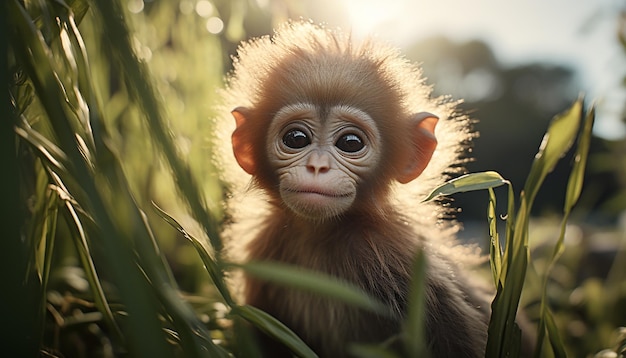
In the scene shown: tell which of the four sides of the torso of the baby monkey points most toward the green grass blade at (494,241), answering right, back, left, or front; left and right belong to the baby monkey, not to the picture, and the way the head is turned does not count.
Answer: left

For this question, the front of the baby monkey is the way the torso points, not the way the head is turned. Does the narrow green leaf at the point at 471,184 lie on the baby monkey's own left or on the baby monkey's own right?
on the baby monkey's own left

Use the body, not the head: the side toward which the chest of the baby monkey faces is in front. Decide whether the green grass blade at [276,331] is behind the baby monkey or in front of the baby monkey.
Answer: in front

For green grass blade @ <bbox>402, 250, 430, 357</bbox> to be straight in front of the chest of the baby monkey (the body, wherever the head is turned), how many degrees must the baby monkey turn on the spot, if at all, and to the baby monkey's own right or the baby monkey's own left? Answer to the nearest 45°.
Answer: approximately 45° to the baby monkey's own left

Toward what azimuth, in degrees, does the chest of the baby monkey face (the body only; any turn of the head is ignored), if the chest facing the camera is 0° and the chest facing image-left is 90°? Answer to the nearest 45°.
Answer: approximately 45°

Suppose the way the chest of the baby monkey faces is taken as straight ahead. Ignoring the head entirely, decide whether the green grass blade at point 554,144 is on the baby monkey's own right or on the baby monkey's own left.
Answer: on the baby monkey's own left
